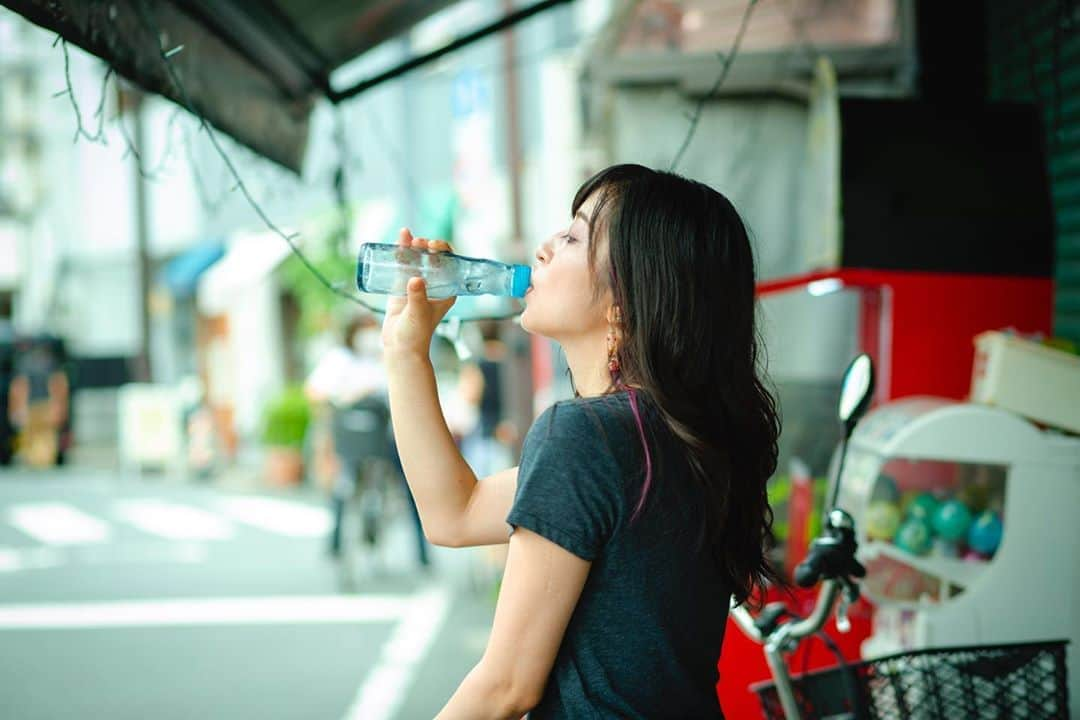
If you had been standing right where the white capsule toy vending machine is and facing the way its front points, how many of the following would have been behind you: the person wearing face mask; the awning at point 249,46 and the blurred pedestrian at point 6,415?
0

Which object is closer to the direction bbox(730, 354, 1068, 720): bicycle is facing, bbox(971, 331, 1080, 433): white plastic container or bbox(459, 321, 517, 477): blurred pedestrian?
the white plastic container

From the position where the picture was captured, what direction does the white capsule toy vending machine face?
facing to the left of the viewer

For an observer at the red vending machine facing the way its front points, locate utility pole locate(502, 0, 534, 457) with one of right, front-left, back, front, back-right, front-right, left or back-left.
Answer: right

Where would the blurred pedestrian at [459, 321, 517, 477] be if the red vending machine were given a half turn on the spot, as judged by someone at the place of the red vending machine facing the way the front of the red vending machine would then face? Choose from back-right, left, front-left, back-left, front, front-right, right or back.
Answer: left
